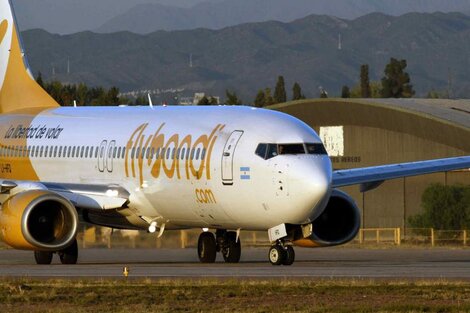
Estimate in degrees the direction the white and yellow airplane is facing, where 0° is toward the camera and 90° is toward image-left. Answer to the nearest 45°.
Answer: approximately 315°
